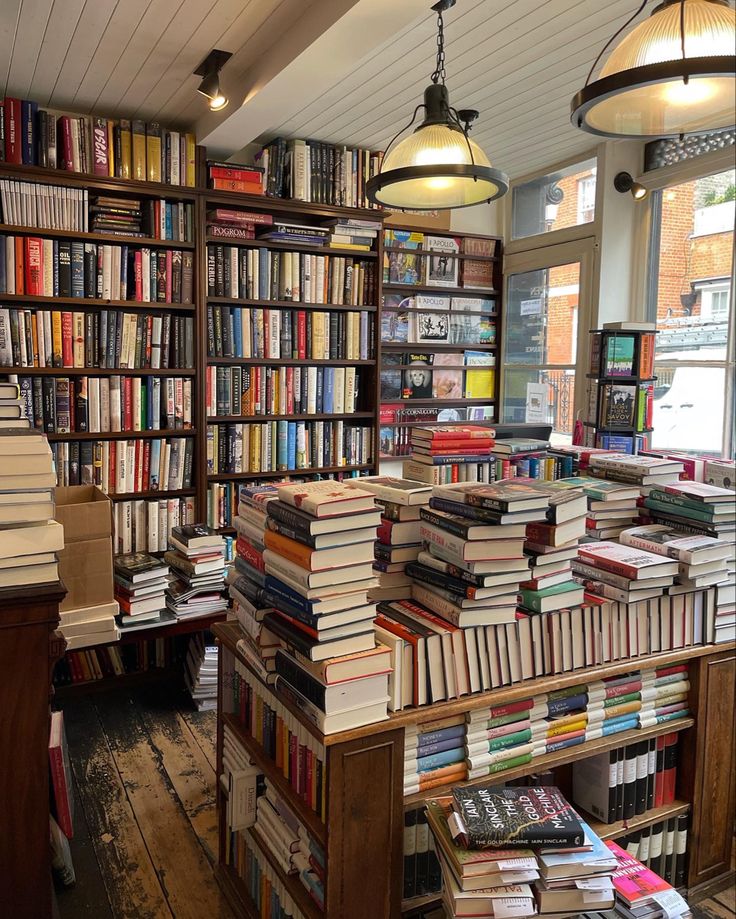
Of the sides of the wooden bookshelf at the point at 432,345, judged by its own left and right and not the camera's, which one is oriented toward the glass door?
left

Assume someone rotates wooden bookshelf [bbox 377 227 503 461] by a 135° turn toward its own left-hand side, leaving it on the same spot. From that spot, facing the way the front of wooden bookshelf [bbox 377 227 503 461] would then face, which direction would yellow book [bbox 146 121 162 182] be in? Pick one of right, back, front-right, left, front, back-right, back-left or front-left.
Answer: back

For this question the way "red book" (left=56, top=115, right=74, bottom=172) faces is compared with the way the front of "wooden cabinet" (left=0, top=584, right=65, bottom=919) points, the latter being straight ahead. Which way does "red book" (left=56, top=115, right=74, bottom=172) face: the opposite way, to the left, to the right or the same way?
to the right

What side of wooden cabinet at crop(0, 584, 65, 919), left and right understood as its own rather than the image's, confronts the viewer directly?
right

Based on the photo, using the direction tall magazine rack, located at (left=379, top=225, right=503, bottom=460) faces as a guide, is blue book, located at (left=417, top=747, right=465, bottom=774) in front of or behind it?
in front

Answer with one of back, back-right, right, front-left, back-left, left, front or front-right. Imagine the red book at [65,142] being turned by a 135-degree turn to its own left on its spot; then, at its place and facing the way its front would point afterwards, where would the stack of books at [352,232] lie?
front-right

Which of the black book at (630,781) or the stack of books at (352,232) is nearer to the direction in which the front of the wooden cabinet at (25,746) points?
the black book

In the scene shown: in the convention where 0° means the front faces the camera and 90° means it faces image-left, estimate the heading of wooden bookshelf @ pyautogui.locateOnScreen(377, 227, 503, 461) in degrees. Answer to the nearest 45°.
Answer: approximately 0°
